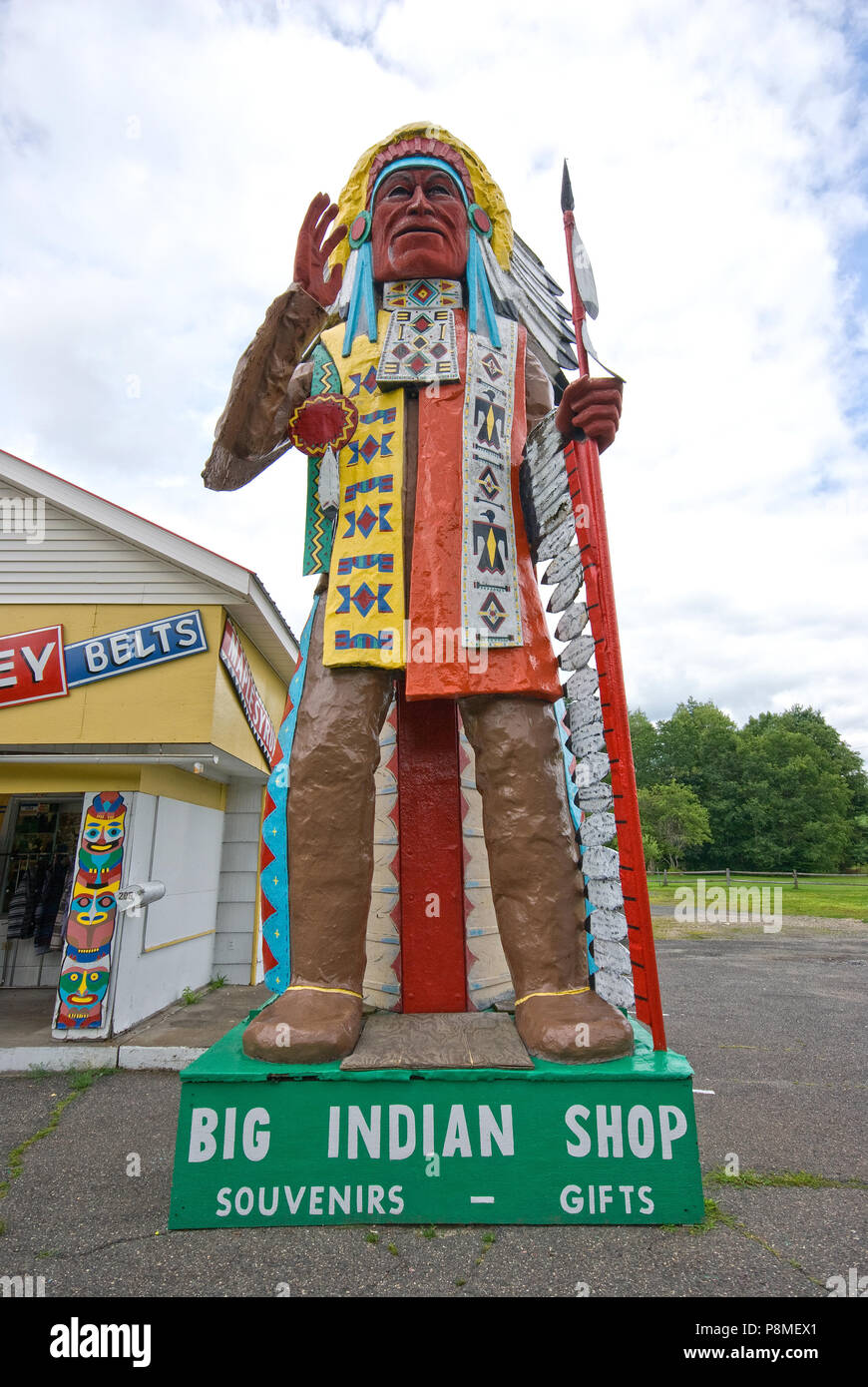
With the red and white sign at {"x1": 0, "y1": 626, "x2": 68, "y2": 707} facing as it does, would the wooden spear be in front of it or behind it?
in front

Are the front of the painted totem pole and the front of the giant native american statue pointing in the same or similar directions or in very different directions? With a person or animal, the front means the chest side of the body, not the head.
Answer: same or similar directions

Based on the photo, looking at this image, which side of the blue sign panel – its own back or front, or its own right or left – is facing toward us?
front

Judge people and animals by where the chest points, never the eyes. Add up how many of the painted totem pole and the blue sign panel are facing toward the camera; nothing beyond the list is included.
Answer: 2

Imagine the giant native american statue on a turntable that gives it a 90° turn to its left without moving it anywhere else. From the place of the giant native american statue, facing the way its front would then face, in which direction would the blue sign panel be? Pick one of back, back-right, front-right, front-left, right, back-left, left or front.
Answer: back-left

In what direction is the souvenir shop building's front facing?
toward the camera

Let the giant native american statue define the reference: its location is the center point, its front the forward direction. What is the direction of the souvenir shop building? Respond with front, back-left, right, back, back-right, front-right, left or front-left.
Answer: back-right

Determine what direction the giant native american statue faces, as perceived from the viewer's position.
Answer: facing the viewer

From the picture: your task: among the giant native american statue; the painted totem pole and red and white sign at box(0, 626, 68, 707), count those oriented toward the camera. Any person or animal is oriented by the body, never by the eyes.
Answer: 3

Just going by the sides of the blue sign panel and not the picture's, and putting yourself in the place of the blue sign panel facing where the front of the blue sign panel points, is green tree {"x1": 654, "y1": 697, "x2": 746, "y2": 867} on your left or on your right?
on your left

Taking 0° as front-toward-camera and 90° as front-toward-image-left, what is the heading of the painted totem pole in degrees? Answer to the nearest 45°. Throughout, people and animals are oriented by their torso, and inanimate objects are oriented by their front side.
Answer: approximately 0°
